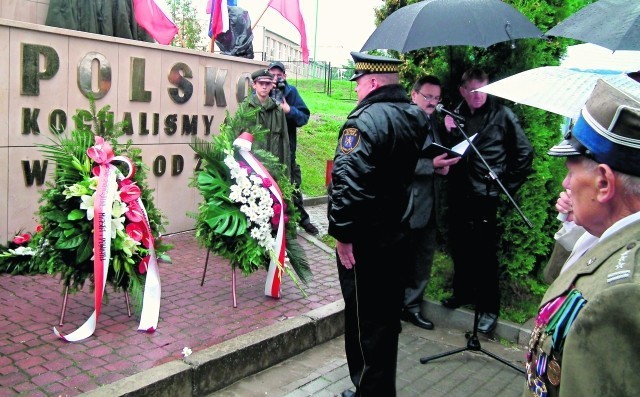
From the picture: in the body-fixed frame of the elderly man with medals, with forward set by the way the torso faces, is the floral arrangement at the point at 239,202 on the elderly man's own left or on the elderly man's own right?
on the elderly man's own right

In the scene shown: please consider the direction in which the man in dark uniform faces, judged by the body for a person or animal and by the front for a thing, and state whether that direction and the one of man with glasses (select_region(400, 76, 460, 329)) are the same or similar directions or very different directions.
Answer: very different directions

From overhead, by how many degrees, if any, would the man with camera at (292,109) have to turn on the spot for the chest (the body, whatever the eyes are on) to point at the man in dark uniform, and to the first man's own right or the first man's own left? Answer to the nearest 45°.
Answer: approximately 45° to the first man's own left

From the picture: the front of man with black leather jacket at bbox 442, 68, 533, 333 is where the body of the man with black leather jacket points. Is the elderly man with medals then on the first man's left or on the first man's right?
on the first man's left

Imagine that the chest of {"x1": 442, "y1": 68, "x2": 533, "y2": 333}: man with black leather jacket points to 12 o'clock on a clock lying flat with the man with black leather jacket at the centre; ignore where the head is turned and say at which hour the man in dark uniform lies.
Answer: The man in dark uniform is roughly at 11 o'clock from the man with black leather jacket.

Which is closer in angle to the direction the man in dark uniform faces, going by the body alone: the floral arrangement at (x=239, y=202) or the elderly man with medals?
the floral arrangement

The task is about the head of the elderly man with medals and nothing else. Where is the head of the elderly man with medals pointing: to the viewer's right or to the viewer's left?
to the viewer's left

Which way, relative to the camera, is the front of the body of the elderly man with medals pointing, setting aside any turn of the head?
to the viewer's left
